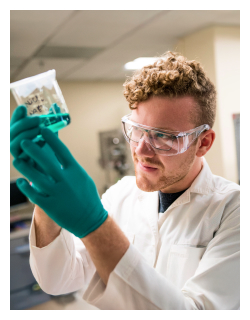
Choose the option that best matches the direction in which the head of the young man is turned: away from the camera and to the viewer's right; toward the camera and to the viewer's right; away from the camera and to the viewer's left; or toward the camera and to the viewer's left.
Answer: toward the camera and to the viewer's left

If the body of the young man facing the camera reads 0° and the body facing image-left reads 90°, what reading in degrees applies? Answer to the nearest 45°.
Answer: approximately 45°
